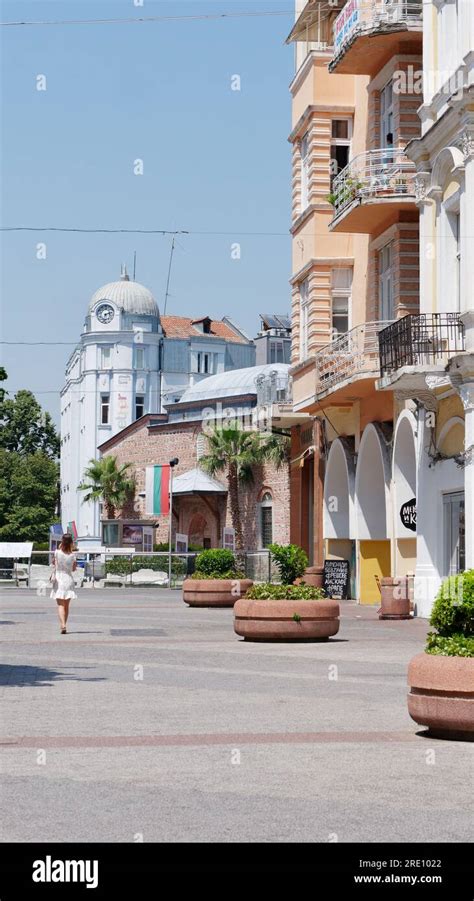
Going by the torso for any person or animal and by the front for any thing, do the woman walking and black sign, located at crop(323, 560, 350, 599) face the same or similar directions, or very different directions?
very different directions

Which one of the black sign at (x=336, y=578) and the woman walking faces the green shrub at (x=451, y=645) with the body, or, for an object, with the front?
the black sign

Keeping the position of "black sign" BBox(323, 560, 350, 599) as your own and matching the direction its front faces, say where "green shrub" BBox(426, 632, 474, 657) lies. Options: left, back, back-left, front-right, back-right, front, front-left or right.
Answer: front

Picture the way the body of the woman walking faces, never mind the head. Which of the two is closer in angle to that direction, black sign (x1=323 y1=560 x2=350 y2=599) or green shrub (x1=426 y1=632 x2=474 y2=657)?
the black sign

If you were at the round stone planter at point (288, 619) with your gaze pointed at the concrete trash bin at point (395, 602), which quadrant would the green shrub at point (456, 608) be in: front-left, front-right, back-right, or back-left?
back-right

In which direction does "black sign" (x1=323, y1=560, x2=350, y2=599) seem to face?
toward the camera

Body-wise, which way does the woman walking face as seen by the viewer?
away from the camera

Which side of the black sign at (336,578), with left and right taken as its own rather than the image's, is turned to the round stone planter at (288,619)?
front

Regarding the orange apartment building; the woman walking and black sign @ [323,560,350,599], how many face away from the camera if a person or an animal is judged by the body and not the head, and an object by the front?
1

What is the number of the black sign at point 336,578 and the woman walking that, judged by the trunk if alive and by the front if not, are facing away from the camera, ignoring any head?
1

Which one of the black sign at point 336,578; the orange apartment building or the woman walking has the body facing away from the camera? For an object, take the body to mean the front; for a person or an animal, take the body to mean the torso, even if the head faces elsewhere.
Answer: the woman walking

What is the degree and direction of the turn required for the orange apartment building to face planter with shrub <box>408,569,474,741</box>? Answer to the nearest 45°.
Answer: approximately 45° to its left

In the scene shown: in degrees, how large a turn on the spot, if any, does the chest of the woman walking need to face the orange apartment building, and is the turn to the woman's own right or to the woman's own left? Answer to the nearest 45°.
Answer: approximately 45° to the woman's own right

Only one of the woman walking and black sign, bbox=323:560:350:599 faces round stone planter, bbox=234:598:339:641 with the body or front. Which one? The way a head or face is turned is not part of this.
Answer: the black sign

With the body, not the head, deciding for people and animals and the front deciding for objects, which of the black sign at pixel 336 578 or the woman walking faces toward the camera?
the black sign

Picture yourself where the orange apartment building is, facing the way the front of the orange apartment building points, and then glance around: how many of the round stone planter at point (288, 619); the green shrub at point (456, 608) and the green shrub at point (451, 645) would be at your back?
0
